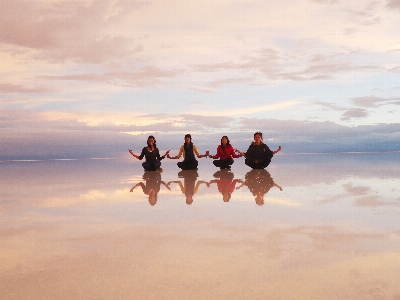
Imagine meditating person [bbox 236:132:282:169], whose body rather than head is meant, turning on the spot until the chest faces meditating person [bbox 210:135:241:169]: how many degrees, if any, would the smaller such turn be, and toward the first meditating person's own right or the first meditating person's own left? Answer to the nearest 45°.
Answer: approximately 135° to the first meditating person's own right

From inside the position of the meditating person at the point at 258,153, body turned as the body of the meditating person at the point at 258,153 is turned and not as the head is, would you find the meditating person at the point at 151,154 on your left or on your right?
on your right

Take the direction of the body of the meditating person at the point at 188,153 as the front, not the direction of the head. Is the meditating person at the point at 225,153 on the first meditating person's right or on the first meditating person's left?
on the first meditating person's left

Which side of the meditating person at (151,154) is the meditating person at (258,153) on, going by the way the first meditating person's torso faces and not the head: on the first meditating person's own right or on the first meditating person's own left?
on the first meditating person's own left

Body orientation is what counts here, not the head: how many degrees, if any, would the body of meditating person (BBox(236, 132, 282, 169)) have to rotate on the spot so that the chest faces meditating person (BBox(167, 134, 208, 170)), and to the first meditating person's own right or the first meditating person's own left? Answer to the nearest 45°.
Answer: approximately 90° to the first meditating person's own right

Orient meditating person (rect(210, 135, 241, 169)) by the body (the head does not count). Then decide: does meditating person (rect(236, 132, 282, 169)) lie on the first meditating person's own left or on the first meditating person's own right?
on the first meditating person's own left

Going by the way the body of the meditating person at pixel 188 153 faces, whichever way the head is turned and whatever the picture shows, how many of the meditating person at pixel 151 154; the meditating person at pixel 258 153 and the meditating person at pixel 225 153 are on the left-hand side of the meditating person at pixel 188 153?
2

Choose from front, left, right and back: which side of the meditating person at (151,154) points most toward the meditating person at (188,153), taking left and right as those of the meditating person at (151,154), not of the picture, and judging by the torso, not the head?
left

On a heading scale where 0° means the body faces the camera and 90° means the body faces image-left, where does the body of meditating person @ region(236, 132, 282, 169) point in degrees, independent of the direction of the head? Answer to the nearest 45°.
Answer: approximately 0°
